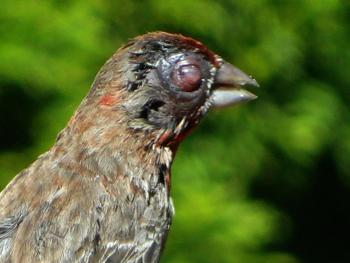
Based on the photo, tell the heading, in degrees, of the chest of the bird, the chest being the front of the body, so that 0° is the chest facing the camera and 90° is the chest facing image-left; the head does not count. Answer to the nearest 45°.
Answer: approximately 270°
